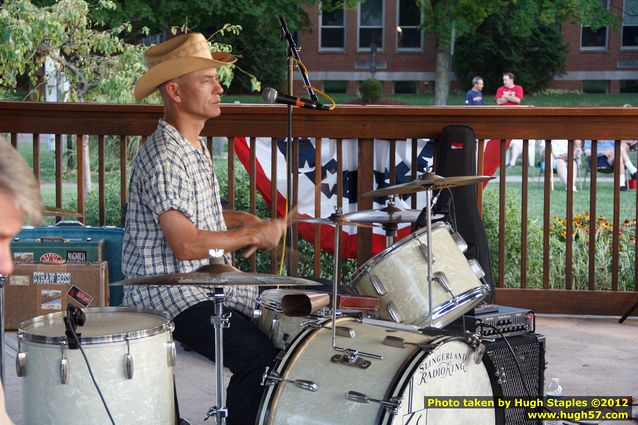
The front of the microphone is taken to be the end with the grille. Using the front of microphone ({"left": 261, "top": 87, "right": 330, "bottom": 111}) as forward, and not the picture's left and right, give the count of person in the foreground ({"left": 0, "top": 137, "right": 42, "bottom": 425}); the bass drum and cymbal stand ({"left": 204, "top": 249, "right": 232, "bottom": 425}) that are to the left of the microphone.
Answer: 3

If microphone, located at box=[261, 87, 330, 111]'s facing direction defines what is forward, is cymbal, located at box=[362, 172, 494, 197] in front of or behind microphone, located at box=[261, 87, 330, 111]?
behind

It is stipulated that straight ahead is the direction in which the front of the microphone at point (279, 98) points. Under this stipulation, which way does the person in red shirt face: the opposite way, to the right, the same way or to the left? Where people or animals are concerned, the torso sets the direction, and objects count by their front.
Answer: to the left

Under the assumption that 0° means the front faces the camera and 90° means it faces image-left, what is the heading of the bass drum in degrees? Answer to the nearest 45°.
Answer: approximately 315°

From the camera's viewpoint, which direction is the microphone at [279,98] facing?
to the viewer's left

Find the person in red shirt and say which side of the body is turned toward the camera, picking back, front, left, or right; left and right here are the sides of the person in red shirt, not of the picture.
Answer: front
